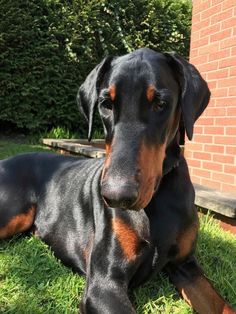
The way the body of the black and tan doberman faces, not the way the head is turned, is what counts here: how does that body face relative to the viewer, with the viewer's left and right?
facing the viewer and to the right of the viewer
